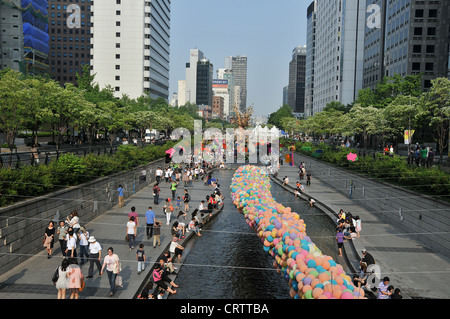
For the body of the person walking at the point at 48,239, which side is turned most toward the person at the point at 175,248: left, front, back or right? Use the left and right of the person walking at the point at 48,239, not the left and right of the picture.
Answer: left

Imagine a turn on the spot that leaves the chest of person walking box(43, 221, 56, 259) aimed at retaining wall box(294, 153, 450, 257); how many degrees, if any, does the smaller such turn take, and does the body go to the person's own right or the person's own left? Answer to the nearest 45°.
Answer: approximately 90° to the person's own left

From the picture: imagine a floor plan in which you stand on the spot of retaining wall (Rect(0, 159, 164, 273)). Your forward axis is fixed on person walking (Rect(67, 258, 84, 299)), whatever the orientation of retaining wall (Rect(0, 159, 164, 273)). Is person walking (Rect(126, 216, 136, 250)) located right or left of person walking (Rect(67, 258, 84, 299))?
left

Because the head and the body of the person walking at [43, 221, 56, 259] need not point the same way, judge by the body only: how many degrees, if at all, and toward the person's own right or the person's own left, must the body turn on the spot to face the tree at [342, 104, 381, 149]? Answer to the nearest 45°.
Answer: approximately 135° to the person's own left

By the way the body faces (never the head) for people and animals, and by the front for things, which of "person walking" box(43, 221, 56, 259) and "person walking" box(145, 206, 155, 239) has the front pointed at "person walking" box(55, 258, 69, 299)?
"person walking" box(43, 221, 56, 259)
